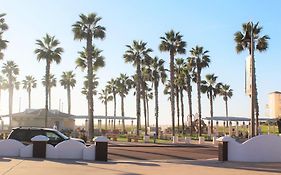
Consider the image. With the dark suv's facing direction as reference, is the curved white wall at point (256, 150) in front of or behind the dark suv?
in front

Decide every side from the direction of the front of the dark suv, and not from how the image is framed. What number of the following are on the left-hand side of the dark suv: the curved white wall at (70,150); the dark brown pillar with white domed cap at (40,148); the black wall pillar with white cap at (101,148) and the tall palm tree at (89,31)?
1

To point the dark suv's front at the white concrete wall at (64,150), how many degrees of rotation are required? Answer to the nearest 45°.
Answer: approximately 45° to its right

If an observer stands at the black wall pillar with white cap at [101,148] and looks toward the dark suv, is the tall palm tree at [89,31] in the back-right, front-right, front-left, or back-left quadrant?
front-right

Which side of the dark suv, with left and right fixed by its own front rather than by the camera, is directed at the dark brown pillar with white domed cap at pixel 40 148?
right

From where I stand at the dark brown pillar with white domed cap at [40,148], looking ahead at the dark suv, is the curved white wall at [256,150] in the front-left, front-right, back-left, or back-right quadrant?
back-right

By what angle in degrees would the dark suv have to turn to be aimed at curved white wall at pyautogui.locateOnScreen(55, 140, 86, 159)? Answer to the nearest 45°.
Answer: approximately 45° to its right

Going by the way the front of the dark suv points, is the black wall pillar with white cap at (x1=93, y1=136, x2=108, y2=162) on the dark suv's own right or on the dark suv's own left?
on the dark suv's own right

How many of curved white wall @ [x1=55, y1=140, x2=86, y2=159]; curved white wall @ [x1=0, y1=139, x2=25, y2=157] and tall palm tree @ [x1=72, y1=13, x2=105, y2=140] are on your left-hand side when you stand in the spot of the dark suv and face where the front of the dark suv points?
1

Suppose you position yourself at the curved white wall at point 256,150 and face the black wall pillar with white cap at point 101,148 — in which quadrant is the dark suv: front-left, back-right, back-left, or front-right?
front-right

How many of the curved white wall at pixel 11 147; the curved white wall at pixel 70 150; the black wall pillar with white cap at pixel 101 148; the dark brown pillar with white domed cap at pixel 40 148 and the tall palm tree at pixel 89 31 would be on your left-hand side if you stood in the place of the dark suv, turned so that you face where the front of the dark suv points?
1

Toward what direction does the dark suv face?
to the viewer's right

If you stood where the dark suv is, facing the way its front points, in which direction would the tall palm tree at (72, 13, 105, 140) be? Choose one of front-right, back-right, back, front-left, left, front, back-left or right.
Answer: left
